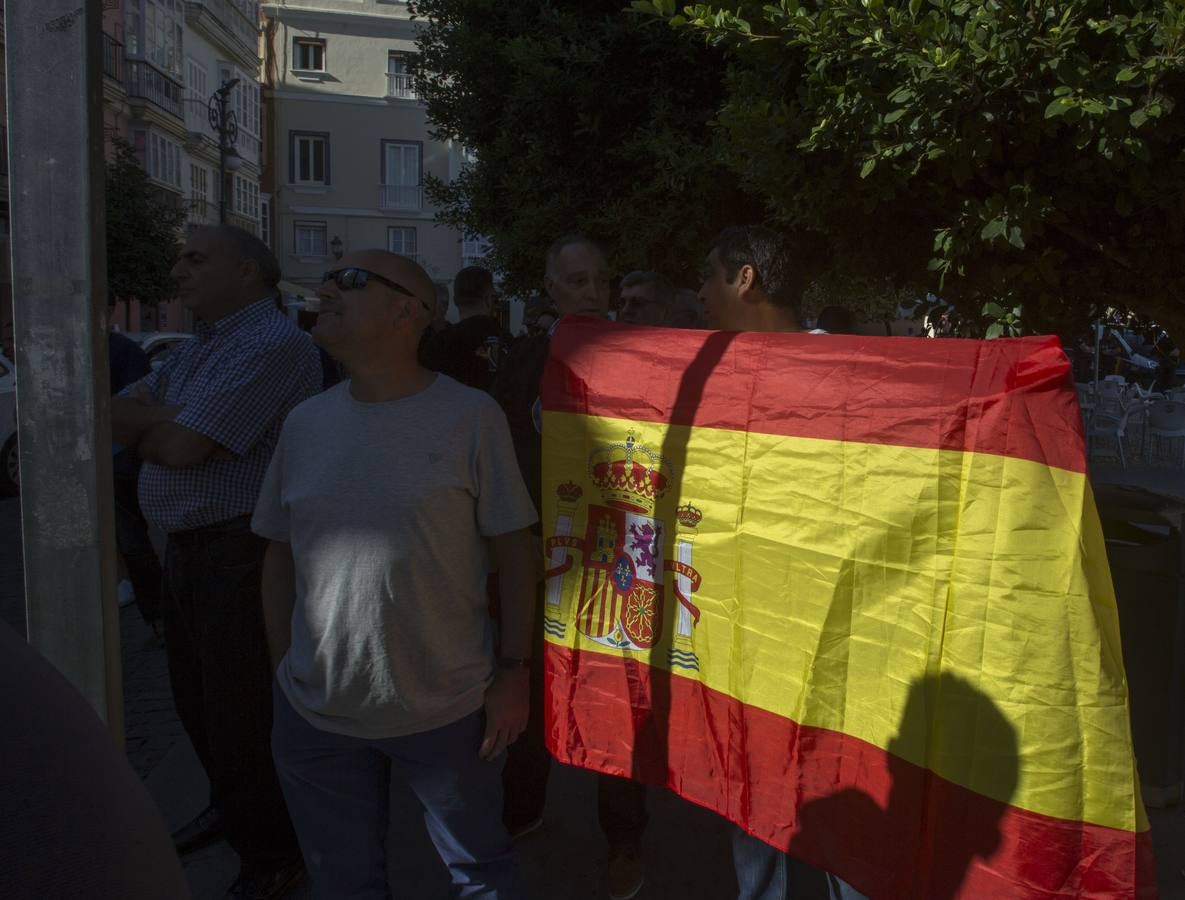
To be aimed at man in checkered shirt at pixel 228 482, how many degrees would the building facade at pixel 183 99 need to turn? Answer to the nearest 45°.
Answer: approximately 45° to its right

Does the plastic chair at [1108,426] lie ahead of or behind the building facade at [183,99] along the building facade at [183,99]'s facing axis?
ahead

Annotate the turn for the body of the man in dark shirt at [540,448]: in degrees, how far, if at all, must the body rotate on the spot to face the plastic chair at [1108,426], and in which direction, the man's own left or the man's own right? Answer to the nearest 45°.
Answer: approximately 135° to the man's own left

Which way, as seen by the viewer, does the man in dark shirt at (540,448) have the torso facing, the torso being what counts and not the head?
toward the camera

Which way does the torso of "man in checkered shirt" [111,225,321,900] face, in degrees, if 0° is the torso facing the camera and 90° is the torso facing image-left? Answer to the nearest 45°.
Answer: approximately 45°

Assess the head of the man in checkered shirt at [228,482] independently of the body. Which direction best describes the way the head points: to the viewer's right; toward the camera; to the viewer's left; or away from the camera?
to the viewer's left

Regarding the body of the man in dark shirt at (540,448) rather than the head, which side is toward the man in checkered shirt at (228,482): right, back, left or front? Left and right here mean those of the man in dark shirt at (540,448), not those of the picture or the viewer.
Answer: right

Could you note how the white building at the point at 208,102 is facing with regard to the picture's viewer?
facing the viewer and to the right of the viewer
